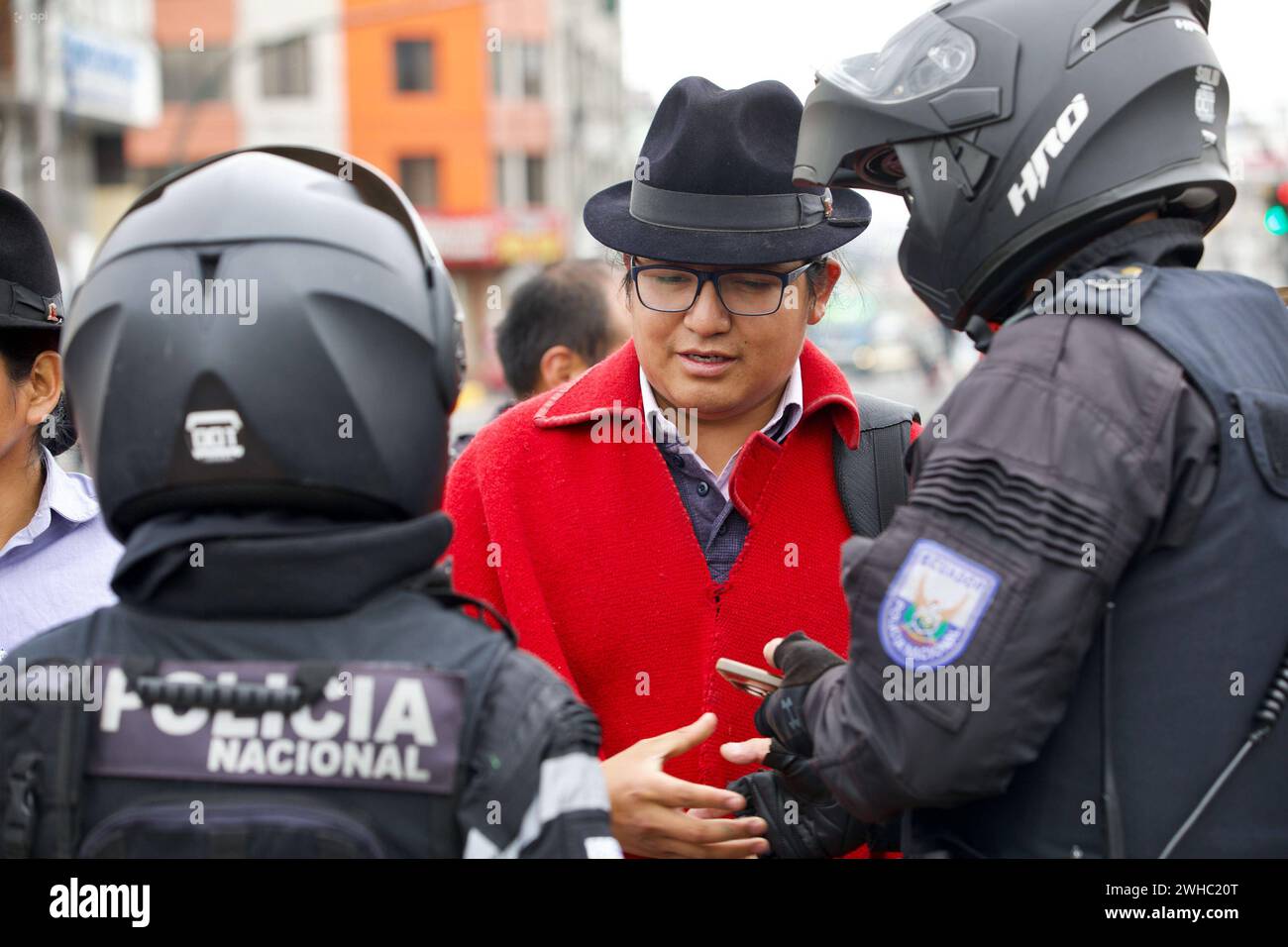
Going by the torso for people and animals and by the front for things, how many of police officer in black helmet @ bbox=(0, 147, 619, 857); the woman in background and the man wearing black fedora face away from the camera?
1

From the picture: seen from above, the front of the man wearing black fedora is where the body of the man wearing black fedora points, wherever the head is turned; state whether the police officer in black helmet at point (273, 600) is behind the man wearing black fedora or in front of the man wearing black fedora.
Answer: in front

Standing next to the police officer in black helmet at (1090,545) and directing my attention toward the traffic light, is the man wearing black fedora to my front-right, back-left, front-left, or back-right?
front-left

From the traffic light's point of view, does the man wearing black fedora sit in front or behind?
in front

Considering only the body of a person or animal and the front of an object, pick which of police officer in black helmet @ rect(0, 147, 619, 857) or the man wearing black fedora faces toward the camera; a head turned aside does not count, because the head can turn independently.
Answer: the man wearing black fedora

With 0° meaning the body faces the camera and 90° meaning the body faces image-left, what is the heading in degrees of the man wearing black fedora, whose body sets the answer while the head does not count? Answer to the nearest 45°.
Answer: approximately 0°

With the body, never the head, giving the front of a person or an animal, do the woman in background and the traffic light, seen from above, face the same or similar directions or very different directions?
same or similar directions

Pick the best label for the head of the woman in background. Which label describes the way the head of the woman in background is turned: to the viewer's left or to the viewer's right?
to the viewer's left

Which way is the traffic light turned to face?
toward the camera

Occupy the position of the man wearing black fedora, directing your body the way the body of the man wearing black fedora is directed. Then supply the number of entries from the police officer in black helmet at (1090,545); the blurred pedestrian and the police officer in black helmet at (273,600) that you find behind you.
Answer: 1

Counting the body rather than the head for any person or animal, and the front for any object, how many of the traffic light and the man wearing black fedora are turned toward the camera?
2

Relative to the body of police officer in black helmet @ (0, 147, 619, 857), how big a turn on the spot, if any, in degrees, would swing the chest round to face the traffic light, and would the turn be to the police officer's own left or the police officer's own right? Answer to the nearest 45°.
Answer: approximately 45° to the police officer's own right

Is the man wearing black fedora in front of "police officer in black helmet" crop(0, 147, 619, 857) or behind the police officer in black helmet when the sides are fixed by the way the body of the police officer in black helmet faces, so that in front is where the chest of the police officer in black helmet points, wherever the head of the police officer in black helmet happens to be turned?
in front

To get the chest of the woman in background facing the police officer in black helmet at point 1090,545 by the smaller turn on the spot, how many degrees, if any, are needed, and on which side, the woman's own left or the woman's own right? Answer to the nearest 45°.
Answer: approximately 90° to the woman's own left

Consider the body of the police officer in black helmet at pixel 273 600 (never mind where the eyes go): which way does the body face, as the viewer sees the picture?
away from the camera

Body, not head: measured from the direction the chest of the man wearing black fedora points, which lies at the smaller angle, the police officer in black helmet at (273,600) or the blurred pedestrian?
the police officer in black helmet
